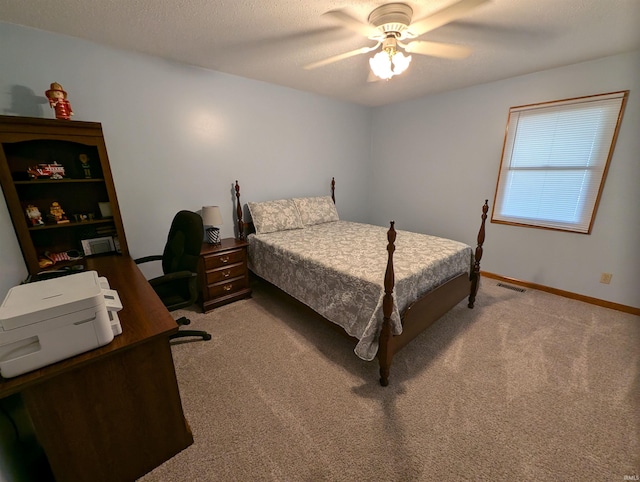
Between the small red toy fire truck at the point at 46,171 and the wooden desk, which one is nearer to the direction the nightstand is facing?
the wooden desk

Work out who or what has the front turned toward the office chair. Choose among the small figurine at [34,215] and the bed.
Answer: the small figurine

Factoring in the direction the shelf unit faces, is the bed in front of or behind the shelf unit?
in front

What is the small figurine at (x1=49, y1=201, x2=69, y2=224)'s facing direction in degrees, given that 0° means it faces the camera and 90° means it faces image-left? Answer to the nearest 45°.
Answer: approximately 315°

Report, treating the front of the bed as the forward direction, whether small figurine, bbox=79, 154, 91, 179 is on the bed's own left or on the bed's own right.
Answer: on the bed's own right

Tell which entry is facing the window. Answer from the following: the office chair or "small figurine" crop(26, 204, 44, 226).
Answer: the small figurine

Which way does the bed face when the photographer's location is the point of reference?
facing the viewer and to the right of the viewer

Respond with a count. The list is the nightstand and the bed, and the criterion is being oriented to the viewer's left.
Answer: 0

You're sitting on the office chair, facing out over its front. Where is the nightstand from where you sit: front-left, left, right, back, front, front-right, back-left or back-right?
back

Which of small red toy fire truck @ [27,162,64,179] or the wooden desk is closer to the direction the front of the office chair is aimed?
the wooden desk
